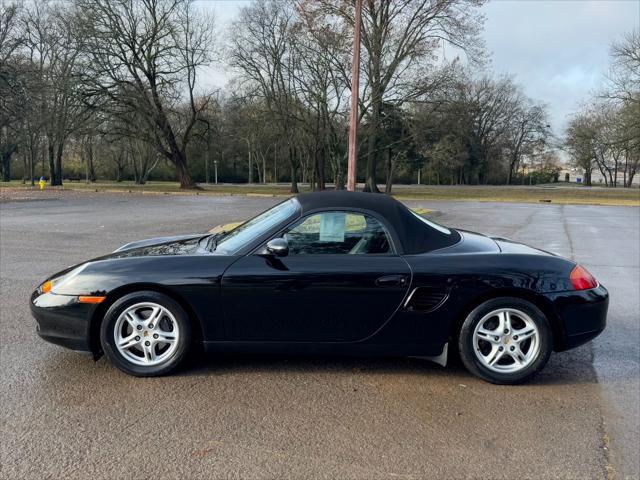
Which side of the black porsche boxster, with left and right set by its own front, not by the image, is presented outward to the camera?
left

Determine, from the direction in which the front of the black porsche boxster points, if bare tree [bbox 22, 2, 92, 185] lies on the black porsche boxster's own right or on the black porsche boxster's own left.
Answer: on the black porsche boxster's own right
